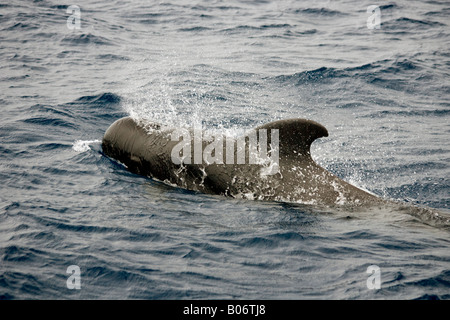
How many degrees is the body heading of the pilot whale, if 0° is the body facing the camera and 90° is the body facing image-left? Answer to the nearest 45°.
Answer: approximately 90°
